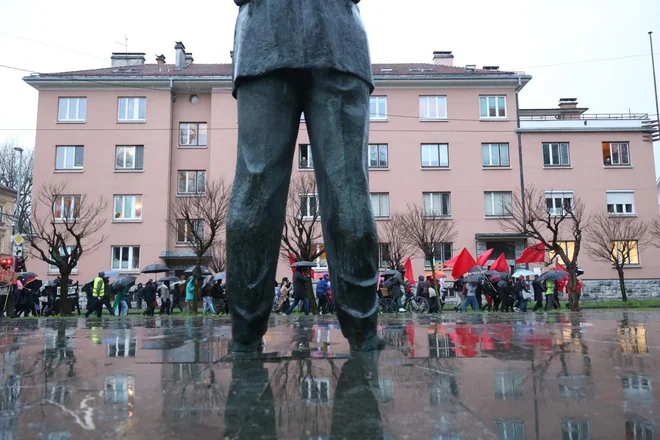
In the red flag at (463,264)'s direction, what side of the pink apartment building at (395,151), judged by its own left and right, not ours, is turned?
front

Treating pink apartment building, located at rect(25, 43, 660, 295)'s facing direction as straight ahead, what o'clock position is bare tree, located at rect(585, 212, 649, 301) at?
The bare tree is roughly at 9 o'clock from the pink apartment building.

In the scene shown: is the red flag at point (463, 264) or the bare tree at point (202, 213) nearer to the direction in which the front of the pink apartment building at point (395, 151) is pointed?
the red flag

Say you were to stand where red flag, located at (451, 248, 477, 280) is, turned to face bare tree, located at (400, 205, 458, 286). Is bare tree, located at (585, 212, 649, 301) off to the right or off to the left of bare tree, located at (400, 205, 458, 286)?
right

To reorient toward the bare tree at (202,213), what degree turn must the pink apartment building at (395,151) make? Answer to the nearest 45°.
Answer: approximately 90° to its right

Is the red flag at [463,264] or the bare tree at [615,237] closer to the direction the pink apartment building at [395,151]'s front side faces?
the red flag

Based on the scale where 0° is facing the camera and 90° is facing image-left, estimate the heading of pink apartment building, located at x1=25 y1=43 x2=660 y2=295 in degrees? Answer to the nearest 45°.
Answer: approximately 0°
